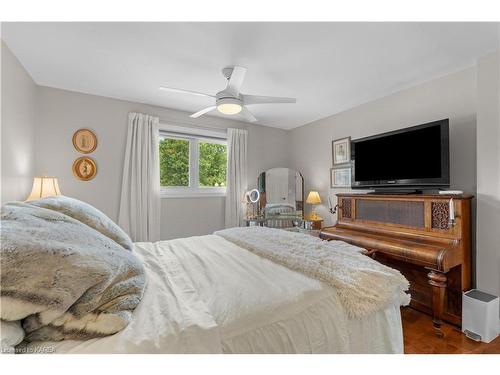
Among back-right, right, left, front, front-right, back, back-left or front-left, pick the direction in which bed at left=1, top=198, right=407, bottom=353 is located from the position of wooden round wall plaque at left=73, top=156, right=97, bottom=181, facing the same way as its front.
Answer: front

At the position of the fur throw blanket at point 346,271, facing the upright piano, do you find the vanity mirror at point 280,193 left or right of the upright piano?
left

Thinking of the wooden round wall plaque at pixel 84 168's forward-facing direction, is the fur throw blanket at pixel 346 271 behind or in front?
in front

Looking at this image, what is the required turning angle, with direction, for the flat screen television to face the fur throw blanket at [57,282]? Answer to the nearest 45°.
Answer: approximately 45° to its left

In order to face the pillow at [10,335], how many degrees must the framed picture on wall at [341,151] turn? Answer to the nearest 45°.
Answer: approximately 45° to its left

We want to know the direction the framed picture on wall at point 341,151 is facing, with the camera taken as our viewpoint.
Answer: facing the viewer and to the left of the viewer

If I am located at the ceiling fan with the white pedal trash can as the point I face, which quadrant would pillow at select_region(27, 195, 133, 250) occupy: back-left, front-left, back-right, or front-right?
back-right

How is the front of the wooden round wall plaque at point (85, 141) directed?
toward the camera

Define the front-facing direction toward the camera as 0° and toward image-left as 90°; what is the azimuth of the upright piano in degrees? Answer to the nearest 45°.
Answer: approximately 45°

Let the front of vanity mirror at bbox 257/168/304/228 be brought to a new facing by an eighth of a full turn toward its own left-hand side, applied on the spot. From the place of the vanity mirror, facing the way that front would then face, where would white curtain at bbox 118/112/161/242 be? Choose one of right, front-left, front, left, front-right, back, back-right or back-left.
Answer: right

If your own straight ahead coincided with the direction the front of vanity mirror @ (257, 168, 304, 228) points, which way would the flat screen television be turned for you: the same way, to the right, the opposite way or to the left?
to the right

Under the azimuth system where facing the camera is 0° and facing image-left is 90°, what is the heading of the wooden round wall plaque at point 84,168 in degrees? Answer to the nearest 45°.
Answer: approximately 0°

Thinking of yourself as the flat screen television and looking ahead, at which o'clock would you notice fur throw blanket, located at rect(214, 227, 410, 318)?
The fur throw blanket is roughly at 11 o'clock from the flat screen television.

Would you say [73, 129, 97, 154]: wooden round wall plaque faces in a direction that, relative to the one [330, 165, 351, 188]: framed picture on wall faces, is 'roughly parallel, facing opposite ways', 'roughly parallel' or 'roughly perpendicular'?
roughly perpendicular

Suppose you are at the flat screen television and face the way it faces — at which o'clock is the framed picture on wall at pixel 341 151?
The framed picture on wall is roughly at 3 o'clock from the flat screen television.

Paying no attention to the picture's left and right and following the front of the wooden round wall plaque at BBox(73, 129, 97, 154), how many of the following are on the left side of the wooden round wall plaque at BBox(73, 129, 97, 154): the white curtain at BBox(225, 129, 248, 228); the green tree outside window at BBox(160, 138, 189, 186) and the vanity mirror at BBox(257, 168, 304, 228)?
3

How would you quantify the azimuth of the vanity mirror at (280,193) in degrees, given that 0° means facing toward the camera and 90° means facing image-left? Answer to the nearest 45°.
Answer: approximately 0°

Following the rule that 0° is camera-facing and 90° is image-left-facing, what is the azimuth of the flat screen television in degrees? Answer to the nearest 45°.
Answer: approximately 45°

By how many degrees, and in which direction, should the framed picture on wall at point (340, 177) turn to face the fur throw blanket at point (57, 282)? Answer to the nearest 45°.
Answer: approximately 45° to its left

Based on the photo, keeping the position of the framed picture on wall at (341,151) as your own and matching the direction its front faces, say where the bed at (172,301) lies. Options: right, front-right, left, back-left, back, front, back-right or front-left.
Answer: front-left
